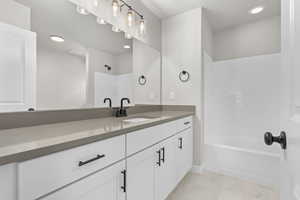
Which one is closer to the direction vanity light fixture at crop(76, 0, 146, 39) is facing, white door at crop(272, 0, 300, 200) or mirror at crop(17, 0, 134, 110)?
the white door

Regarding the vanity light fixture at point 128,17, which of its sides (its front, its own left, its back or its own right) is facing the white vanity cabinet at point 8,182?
right

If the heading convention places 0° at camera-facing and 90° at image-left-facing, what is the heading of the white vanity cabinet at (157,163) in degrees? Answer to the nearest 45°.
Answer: approximately 315°

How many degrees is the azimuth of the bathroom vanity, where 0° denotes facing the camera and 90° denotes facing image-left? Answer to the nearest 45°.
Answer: approximately 315°

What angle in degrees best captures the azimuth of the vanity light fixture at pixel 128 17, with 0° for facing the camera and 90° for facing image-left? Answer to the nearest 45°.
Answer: approximately 315°
